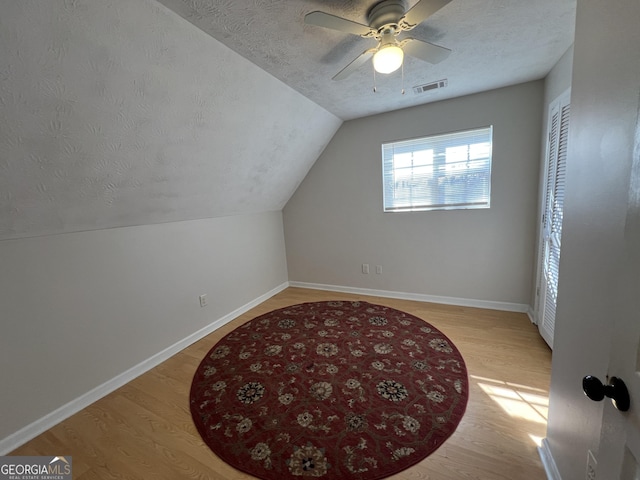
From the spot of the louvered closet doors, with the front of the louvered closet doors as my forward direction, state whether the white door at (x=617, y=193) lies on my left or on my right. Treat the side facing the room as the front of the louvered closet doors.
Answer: on my left

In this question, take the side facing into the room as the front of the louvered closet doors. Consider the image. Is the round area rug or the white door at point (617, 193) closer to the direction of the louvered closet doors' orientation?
the round area rug
